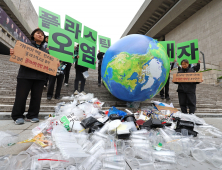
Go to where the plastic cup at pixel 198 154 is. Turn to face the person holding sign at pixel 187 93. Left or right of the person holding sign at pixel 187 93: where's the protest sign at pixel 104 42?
left

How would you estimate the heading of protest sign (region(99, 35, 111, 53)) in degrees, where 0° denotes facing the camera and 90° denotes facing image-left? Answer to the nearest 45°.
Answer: approximately 0°

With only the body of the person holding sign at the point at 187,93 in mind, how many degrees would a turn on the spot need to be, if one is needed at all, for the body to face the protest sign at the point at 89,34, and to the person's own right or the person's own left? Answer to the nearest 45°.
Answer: approximately 90° to the person's own right

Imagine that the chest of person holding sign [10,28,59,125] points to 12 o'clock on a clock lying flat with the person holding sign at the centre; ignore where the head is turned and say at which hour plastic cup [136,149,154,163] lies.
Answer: The plastic cup is roughly at 11 o'clock from the person holding sign.

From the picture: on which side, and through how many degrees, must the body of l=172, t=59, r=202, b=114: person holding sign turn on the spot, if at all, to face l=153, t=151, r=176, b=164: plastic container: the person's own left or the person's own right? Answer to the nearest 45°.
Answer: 0° — they already face it

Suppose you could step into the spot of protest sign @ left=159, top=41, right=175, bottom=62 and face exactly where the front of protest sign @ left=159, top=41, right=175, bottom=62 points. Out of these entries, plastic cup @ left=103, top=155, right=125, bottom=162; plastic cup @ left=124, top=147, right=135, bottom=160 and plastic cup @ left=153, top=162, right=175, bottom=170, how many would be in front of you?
3

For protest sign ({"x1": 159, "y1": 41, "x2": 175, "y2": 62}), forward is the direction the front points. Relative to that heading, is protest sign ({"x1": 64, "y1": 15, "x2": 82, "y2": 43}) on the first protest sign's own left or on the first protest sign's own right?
on the first protest sign's own right
